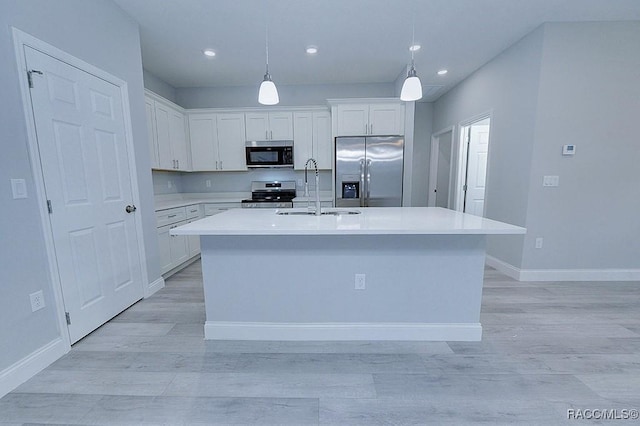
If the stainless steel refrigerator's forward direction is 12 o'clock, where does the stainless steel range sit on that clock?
The stainless steel range is roughly at 3 o'clock from the stainless steel refrigerator.

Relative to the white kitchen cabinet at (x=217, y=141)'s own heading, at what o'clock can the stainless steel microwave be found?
The stainless steel microwave is roughly at 10 o'clock from the white kitchen cabinet.

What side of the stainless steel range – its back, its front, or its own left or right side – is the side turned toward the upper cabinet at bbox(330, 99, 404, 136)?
left

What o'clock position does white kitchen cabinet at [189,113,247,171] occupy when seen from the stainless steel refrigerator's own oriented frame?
The white kitchen cabinet is roughly at 3 o'clock from the stainless steel refrigerator.

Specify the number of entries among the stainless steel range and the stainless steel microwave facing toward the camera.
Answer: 2

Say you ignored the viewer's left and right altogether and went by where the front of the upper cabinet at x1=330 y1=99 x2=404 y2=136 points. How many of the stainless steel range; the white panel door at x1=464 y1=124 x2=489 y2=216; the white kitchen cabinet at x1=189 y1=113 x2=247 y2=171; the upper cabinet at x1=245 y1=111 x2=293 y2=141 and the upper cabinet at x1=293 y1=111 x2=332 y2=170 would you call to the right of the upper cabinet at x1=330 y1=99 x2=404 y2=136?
4

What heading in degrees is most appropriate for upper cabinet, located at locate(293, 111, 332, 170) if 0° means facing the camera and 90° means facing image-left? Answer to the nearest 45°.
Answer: approximately 0°

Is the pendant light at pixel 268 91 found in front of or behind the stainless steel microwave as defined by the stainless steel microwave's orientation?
in front

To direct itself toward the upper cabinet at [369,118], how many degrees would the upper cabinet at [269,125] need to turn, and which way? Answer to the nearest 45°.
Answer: approximately 45° to its left

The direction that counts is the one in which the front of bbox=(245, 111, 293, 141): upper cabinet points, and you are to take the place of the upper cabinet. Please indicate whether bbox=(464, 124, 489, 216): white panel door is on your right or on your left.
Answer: on your left

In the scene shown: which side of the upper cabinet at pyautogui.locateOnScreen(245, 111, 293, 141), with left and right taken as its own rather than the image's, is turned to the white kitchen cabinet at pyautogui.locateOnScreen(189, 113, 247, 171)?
right

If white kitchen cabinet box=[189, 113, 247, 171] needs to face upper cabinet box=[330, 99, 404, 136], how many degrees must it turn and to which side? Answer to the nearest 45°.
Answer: approximately 45° to its left

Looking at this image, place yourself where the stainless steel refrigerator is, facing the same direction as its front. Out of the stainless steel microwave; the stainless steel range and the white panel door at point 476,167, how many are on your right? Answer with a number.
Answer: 2
